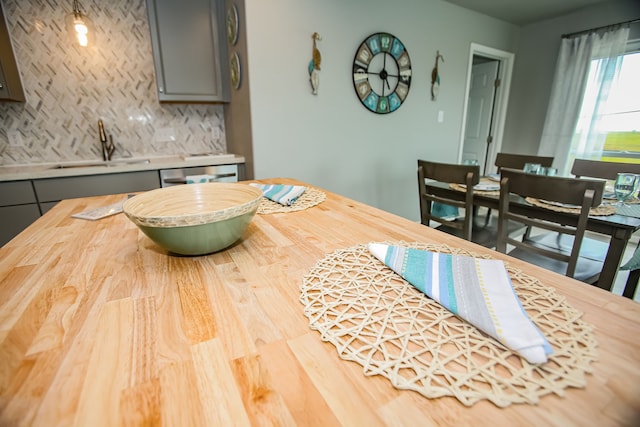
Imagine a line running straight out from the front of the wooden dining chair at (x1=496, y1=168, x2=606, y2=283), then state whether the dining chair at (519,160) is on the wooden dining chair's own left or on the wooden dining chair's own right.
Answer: on the wooden dining chair's own left

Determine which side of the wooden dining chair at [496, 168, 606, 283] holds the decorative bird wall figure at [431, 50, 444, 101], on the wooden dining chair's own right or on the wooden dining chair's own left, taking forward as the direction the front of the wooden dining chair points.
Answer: on the wooden dining chair's own left

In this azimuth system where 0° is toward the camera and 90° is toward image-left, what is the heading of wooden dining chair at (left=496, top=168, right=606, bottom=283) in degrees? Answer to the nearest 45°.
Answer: approximately 225°

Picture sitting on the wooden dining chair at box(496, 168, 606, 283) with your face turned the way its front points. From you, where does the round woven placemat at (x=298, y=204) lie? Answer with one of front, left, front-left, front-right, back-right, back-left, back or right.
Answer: back

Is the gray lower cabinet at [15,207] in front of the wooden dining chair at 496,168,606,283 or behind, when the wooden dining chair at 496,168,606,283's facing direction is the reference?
behind

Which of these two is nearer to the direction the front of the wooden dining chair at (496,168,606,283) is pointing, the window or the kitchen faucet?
the window

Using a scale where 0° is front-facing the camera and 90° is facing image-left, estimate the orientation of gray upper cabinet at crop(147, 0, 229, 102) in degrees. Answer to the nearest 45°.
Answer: approximately 0°

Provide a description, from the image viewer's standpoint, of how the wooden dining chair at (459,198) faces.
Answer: facing away from the viewer and to the right of the viewer

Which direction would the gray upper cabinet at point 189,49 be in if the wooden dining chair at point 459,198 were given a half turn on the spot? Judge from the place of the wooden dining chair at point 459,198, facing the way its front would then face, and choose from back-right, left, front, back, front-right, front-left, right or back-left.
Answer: front-right

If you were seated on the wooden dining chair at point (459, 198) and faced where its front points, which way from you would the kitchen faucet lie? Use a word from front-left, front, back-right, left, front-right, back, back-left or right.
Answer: back-left
